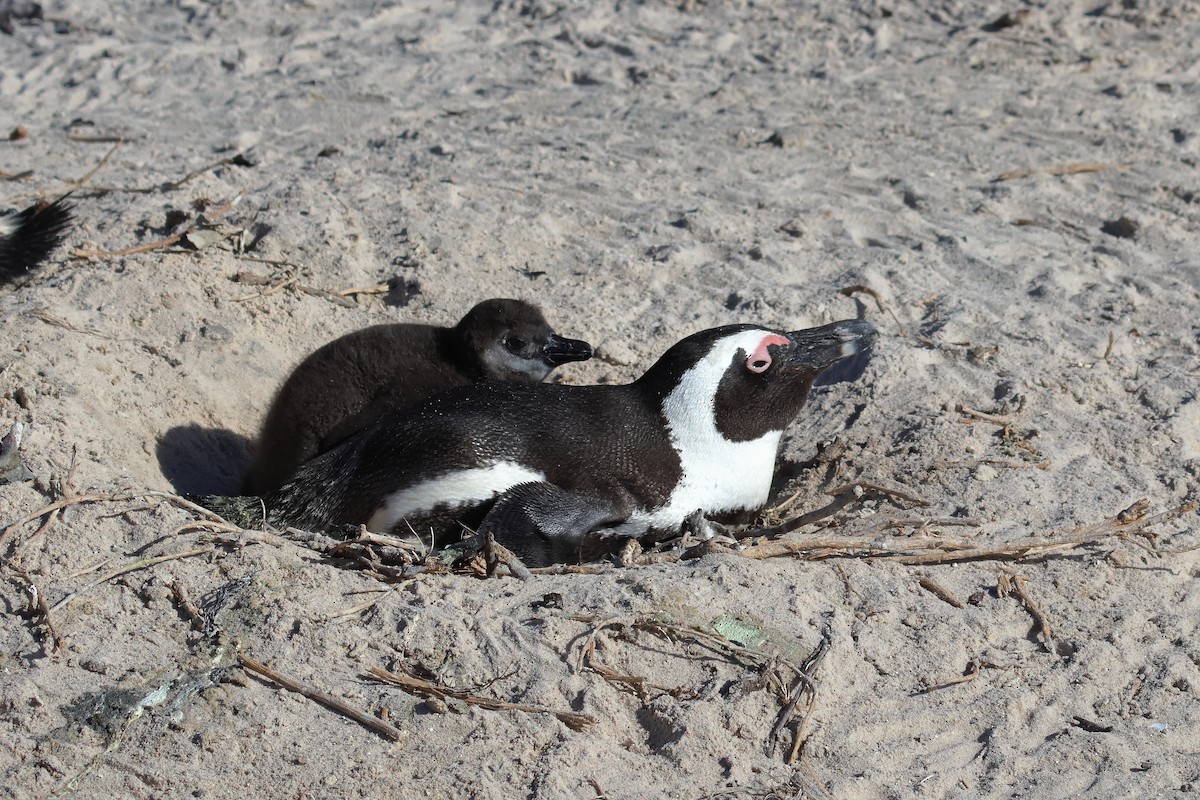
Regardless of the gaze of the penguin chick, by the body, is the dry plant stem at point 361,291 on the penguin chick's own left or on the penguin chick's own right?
on the penguin chick's own left

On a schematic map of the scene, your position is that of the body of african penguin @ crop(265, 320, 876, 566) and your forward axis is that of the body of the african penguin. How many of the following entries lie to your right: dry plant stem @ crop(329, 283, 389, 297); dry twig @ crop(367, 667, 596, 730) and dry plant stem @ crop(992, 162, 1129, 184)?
1

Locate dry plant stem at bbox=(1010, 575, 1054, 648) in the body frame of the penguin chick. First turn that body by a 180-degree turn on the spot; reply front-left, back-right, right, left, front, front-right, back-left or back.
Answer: back-left

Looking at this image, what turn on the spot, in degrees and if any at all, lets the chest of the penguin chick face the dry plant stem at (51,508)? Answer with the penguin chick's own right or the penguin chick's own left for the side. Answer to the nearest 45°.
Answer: approximately 135° to the penguin chick's own right

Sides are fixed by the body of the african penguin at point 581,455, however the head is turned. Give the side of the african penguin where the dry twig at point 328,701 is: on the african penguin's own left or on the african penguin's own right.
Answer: on the african penguin's own right

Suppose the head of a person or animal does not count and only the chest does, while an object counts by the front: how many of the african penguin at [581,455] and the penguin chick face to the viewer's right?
2

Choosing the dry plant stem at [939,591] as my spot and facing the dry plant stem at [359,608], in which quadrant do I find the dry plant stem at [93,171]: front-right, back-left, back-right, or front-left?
front-right

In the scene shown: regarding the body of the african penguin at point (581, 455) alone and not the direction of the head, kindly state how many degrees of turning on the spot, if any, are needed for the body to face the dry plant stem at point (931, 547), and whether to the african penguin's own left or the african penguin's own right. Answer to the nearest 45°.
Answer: approximately 45° to the african penguin's own right

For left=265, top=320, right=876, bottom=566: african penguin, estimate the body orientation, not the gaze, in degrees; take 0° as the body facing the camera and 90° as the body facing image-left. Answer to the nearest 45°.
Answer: approximately 270°

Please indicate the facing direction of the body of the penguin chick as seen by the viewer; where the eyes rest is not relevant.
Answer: to the viewer's right

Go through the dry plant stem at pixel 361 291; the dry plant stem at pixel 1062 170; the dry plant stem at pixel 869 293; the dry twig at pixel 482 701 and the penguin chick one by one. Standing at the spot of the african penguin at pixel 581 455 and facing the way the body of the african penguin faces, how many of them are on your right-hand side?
1

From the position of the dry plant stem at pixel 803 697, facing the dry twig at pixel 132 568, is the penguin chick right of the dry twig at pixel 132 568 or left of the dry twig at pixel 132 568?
right

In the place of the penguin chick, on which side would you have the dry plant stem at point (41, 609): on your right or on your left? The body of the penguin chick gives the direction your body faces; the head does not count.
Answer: on your right
